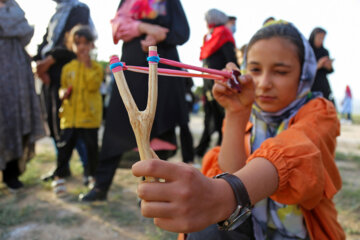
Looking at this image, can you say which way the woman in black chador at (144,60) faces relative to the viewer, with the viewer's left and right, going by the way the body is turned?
facing the viewer and to the left of the viewer

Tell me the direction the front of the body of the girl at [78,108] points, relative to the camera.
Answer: toward the camera

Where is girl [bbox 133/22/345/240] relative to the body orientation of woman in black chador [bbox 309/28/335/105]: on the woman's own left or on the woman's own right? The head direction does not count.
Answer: on the woman's own right

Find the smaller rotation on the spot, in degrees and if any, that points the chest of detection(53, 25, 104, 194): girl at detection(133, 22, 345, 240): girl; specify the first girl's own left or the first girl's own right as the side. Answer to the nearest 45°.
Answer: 0° — they already face them

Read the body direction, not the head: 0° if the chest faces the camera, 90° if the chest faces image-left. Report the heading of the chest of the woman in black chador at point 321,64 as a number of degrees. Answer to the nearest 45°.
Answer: approximately 315°

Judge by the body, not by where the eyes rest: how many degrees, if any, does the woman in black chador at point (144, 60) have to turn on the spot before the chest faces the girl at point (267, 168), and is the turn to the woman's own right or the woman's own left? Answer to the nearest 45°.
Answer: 0° — they already face them

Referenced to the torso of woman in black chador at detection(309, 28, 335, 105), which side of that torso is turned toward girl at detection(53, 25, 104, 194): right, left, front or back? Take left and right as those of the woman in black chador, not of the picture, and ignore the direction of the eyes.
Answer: right

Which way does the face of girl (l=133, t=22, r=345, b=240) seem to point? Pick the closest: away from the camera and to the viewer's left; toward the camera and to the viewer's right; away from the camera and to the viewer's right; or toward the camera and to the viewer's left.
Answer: toward the camera and to the viewer's left

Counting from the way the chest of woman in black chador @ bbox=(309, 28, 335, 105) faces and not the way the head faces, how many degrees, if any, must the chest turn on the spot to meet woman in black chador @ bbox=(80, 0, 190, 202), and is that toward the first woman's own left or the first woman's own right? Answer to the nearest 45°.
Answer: approximately 45° to the first woman's own right
